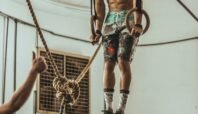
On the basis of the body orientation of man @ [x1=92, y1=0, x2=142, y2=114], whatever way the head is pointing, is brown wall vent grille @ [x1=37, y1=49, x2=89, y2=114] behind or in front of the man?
behind

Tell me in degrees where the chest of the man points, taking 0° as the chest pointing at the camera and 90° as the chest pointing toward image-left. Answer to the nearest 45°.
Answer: approximately 0°
